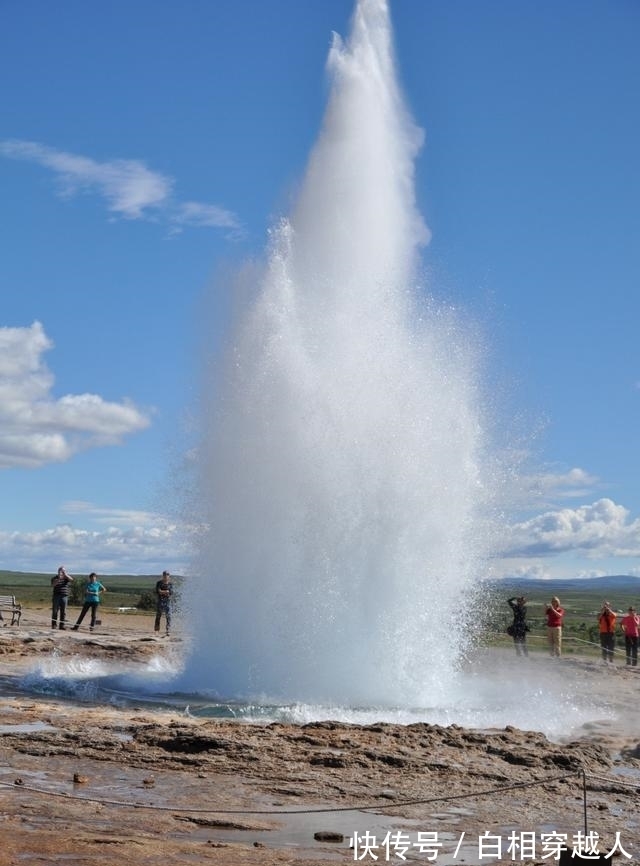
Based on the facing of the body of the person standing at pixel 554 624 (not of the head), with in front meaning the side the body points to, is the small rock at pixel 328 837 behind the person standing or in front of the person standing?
in front

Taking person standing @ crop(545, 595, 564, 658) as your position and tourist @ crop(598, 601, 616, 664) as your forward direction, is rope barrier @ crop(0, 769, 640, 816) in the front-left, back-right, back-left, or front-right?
back-right

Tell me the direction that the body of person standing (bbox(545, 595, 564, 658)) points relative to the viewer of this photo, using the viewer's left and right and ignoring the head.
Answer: facing the viewer and to the left of the viewer

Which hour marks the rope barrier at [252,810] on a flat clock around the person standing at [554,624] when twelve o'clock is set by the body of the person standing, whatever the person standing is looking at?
The rope barrier is roughly at 11 o'clock from the person standing.

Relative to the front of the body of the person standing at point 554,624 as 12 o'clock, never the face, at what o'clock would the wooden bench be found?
The wooden bench is roughly at 2 o'clock from the person standing.

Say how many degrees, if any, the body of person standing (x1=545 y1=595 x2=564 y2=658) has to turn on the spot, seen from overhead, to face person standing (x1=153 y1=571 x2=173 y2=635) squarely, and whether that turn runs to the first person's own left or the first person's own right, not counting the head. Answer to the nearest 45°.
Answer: approximately 45° to the first person's own right

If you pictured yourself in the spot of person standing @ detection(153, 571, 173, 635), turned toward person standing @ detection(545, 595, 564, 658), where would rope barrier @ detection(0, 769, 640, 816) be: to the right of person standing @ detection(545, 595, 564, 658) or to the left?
right

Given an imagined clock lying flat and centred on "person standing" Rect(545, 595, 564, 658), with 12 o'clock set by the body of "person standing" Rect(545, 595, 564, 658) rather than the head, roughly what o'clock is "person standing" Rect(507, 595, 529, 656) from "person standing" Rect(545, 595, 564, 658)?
"person standing" Rect(507, 595, 529, 656) is roughly at 2 o'clock from "person standing" Rect(545, 595, 564, 658).

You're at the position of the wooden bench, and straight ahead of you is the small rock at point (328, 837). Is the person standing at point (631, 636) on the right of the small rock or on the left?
left
